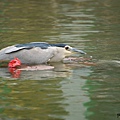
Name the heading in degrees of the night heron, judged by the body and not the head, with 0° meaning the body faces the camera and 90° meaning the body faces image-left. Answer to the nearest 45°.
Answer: approximately 270°
